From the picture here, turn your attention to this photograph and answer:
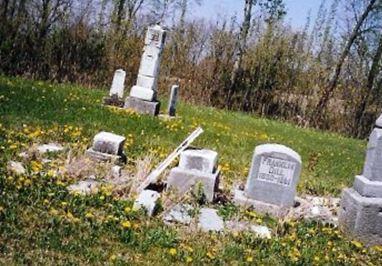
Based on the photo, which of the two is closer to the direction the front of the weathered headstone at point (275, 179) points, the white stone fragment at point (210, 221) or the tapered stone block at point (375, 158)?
the white stone fragment

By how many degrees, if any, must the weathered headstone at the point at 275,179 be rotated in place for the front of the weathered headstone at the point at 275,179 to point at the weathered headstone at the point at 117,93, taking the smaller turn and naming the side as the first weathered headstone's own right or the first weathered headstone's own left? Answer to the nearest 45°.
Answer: approximately 135° to the first weathered headstone's own right

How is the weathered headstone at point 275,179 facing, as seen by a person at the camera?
facing the viewer

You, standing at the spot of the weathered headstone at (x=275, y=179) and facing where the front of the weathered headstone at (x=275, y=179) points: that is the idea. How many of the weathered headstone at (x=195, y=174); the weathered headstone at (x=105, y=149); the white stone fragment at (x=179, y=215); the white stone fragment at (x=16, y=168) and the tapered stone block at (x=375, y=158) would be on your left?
1

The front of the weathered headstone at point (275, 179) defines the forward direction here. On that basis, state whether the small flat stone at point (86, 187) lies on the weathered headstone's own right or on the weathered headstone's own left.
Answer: on the weathered headstone's own right

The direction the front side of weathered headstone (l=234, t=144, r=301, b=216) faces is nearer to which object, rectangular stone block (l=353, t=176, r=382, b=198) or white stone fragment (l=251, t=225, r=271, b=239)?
the white stone fragment

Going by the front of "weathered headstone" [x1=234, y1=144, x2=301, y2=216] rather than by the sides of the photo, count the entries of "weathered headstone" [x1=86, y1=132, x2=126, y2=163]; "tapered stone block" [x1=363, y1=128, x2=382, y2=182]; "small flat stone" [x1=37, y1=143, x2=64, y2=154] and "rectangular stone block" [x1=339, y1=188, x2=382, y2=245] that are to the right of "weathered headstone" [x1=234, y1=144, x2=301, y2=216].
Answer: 2

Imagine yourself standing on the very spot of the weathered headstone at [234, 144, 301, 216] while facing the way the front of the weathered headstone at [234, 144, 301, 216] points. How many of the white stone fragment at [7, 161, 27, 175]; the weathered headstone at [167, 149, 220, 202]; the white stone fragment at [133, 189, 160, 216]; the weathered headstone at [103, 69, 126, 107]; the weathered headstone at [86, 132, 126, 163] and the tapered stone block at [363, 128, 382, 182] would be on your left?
1

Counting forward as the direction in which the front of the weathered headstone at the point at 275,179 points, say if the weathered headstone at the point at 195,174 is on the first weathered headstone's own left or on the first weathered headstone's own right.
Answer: on the first weathered headstone's own right

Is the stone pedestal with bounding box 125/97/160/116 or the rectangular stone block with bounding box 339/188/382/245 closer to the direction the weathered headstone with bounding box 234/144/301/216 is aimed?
the rectangular stone block

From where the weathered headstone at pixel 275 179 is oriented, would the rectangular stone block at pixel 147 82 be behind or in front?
behind

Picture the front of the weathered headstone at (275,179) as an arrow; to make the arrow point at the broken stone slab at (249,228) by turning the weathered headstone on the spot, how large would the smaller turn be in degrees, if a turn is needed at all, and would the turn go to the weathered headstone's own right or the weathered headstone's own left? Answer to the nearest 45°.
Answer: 0° — it already faces it

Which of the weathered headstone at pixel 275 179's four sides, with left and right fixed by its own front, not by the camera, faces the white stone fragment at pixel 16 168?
right

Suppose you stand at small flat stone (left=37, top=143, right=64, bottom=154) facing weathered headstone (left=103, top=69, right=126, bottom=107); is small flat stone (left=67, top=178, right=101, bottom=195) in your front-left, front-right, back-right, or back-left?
back-right

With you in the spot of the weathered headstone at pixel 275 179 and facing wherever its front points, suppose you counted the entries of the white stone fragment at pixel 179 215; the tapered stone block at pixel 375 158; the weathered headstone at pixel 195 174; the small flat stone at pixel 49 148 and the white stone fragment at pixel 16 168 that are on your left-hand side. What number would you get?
1

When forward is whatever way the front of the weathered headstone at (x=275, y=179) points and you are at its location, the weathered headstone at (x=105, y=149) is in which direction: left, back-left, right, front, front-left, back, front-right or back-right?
right

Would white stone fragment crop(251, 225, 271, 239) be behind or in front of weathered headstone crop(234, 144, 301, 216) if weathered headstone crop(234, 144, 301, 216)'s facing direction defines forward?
in front

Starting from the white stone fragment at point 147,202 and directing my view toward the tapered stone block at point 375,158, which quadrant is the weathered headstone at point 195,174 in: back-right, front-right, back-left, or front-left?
front-left

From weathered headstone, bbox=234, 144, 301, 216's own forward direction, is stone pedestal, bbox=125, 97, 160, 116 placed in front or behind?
behind

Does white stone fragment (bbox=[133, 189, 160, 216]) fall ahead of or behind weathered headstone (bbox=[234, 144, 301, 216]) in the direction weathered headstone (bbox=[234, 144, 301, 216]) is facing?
ahead

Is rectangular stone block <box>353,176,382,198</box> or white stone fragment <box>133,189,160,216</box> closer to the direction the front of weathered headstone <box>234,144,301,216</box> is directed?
the white stone fragment
